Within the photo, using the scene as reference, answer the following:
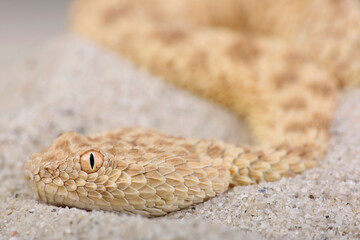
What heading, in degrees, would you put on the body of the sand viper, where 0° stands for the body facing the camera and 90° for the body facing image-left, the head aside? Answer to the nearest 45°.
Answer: approximately 90°
